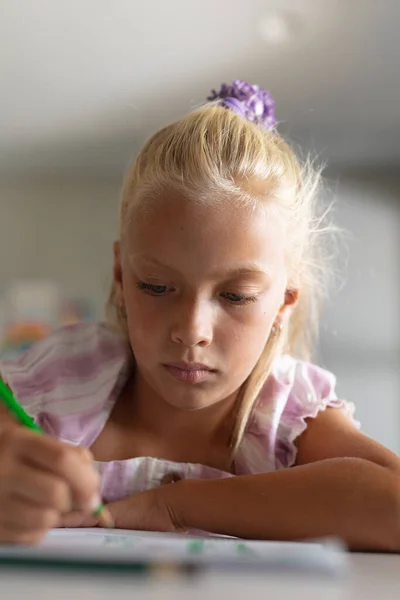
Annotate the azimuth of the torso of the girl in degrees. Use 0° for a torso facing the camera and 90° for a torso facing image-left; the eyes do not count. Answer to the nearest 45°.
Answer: approximately 0°
